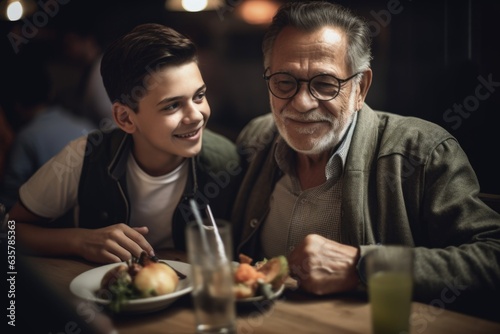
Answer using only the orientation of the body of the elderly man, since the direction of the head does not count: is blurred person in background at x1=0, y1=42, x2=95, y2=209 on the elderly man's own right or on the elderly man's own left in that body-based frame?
on the elderly man's own right

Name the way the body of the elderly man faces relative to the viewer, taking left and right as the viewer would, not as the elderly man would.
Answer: facing the viewer and to the left of the viewer

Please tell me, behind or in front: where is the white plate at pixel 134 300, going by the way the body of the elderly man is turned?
in front

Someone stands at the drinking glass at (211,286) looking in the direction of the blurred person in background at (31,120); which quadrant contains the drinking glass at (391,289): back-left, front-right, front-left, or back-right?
back-right

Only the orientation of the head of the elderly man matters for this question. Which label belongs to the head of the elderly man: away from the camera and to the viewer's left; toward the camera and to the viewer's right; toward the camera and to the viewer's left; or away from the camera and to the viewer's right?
toward the camera and to the viewer's left

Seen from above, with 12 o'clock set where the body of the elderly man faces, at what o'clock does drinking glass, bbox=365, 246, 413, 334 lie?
The drinking glass is roughly at 10 o'clock from the elderly man.
